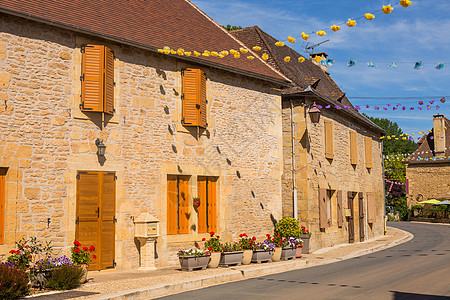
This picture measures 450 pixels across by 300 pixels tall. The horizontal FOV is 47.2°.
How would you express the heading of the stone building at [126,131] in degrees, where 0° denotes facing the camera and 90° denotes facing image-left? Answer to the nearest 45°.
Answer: approximately 315°

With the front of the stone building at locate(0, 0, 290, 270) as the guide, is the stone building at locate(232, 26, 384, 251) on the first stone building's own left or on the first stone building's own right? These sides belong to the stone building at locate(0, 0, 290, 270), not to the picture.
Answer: on the first stone building's own left

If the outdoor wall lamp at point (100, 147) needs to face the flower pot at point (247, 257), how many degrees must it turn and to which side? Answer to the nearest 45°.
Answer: approximately 45° to its left

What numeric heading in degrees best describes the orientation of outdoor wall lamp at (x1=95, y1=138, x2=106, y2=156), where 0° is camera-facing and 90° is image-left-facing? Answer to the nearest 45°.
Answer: approximately 315°

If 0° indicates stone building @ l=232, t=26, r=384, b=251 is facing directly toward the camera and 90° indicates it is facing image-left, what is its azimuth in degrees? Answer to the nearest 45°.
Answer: approximately 315°

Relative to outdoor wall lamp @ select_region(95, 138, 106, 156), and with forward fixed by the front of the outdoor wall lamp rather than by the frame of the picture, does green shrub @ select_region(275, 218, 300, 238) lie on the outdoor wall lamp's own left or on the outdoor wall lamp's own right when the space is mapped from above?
on the outdoor wall lamp's own left

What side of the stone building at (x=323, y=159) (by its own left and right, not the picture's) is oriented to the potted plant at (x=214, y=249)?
right

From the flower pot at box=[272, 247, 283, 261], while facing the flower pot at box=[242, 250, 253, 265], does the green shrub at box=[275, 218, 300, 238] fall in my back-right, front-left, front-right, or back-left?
back-right

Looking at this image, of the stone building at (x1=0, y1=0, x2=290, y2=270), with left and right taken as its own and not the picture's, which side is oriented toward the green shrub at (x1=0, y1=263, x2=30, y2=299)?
right

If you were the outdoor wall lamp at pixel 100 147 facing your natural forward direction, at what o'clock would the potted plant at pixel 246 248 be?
The potted plant is roughly at 10 o'clock from the outdoor wall lamp.

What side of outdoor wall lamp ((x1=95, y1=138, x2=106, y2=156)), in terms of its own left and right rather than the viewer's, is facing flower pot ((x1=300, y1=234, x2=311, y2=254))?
left
